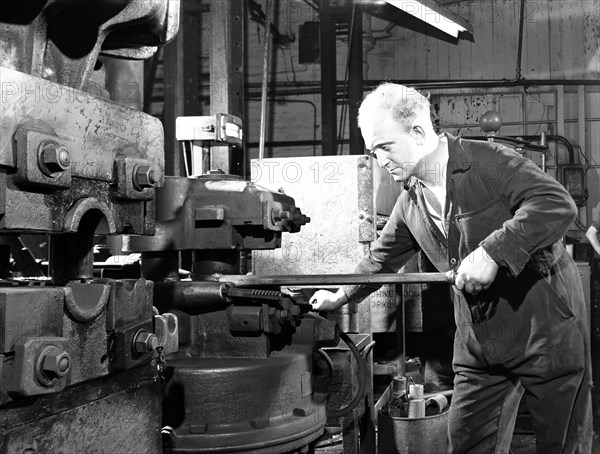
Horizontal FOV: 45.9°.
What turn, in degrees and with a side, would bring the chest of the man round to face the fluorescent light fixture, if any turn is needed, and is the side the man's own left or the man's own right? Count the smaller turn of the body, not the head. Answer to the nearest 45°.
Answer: approximately 135° to the man's own right

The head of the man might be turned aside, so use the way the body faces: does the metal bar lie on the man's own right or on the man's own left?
on the man's own right

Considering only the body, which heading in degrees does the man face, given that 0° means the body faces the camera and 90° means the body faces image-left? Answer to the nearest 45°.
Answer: approximately 45°

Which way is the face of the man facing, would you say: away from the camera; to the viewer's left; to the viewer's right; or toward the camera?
to the viewer's left

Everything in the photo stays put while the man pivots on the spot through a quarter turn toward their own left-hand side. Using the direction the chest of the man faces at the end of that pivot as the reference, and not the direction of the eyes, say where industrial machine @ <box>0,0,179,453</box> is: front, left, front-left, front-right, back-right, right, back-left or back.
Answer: right

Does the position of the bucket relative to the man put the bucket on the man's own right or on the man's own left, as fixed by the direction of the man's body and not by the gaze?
on the man's own right
